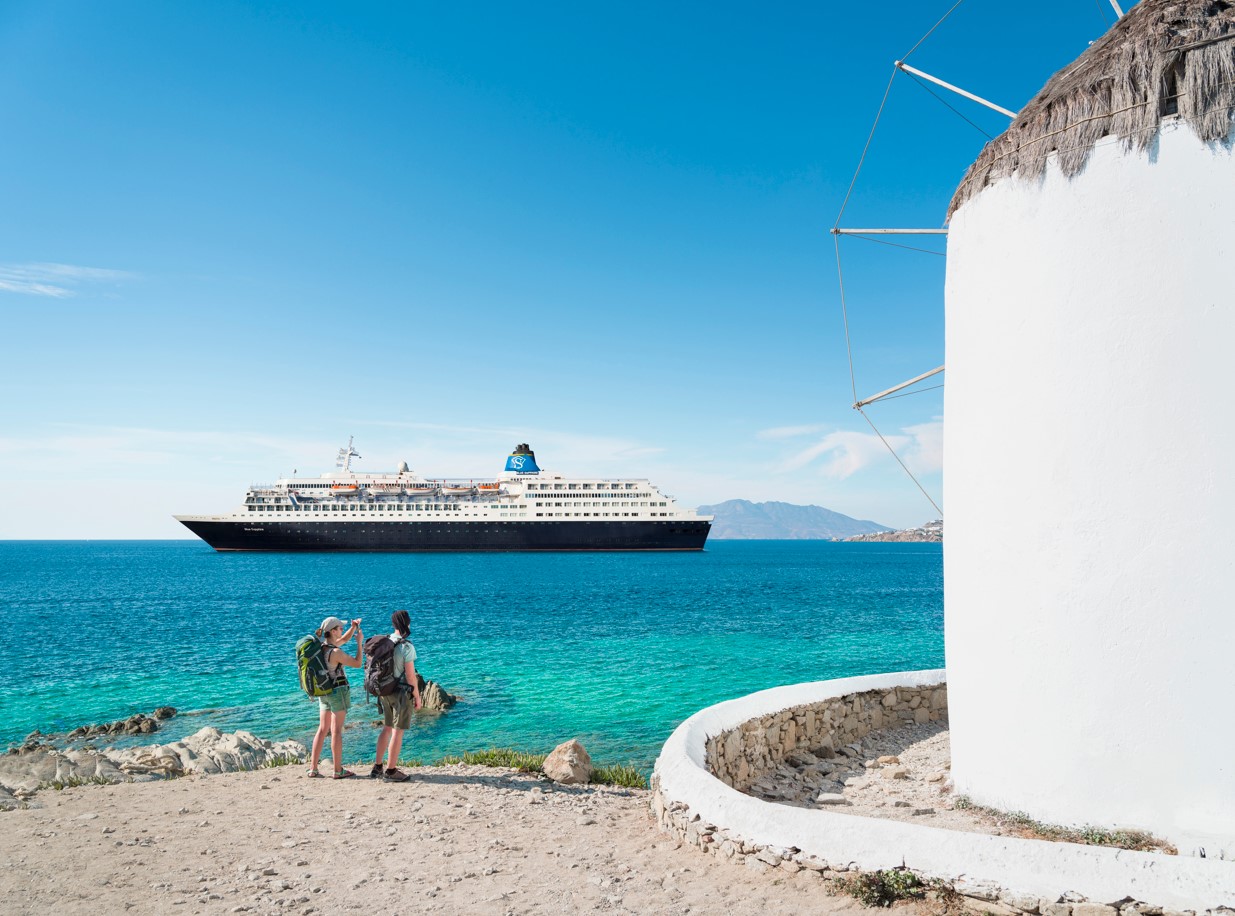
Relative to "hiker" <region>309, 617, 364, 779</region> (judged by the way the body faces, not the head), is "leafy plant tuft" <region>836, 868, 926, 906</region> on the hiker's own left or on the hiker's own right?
on the hiker's own right

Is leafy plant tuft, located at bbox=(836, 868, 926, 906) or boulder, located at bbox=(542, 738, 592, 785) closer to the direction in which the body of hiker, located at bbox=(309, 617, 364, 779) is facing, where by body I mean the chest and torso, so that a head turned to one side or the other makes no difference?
the boulder

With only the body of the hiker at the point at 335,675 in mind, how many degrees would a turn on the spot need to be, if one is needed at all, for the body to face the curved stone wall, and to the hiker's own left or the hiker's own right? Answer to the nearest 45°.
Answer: approximately 45° to the hiker's own right
